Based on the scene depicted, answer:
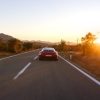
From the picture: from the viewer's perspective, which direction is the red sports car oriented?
away from the camera
